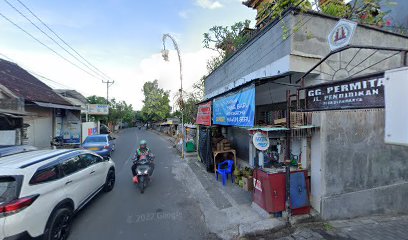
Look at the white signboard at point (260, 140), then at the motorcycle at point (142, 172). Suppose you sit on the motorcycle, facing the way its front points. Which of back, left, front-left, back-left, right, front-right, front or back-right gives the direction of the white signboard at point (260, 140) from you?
front-left

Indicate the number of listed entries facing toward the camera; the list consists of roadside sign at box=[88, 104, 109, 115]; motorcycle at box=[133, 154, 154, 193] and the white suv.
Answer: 2

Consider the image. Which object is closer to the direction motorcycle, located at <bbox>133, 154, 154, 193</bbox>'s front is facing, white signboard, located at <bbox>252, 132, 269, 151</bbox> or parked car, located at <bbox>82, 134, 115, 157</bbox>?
the white signboard

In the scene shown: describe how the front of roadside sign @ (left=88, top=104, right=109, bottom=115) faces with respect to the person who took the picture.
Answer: facing the viewer

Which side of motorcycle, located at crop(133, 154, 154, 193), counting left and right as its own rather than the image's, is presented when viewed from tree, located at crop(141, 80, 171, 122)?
back

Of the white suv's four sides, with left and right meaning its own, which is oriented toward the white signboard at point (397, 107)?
right

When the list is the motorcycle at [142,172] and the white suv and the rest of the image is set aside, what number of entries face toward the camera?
1

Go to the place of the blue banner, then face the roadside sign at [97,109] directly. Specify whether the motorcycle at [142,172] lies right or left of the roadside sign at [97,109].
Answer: left

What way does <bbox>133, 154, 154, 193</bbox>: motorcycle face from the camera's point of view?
toward the camera

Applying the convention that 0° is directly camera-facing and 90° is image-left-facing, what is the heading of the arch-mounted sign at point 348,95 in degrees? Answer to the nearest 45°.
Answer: approximately 45°

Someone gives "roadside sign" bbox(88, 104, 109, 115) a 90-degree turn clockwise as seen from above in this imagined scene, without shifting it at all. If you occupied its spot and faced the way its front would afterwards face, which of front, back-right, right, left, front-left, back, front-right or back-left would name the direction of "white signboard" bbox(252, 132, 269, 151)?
left

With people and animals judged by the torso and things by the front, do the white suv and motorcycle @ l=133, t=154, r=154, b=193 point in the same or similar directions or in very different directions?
very different directions

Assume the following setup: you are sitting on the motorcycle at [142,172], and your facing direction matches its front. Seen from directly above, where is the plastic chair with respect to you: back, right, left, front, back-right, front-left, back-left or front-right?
left

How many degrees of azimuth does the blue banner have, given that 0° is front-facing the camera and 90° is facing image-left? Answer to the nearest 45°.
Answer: approximately 45°

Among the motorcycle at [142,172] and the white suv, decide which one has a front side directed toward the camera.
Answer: the motorcycle
